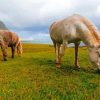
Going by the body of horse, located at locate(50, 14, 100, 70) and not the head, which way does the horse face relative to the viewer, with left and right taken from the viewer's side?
facing to the right of the viewer

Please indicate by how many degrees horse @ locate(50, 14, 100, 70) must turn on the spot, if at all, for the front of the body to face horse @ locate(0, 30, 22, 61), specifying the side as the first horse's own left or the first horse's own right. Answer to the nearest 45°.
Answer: approximately 135° to the first horse's own left
